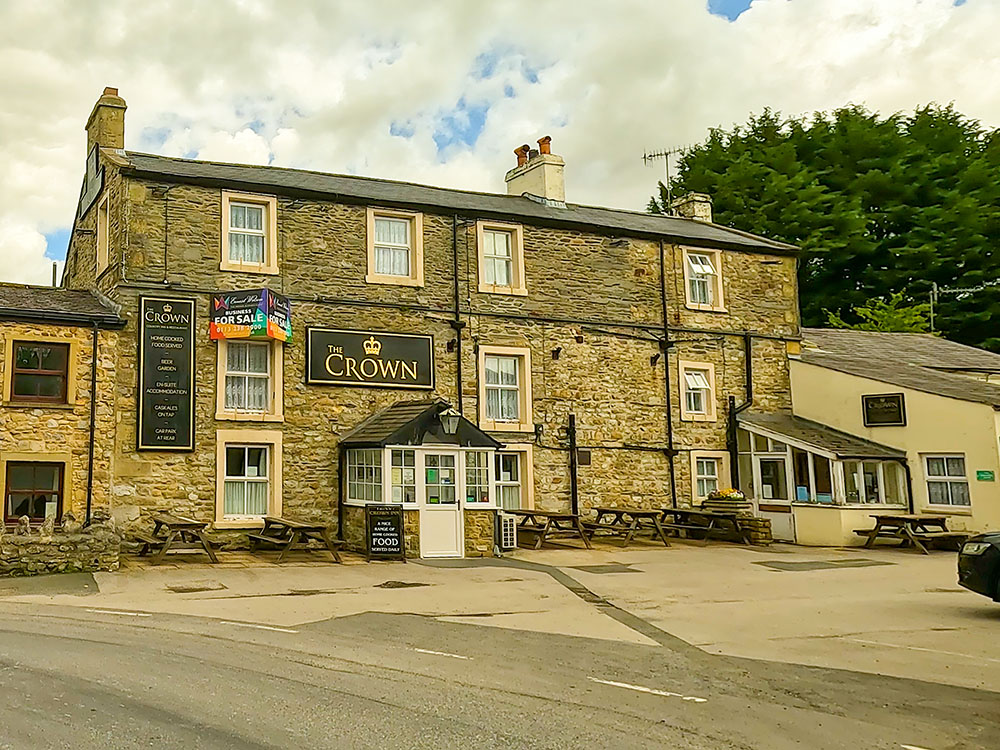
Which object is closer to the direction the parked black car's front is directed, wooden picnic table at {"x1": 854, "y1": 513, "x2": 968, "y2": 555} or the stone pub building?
the stone pub building

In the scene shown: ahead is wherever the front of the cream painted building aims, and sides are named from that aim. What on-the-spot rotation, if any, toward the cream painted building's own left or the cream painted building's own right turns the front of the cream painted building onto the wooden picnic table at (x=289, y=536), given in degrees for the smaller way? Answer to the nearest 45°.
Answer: approximately 45° to the cream painted building's own right

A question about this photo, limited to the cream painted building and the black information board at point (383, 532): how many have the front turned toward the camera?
2

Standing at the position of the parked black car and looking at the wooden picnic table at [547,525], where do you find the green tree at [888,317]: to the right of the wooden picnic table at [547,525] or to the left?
right

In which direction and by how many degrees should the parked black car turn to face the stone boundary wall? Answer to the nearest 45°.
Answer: approximately 45° to its right

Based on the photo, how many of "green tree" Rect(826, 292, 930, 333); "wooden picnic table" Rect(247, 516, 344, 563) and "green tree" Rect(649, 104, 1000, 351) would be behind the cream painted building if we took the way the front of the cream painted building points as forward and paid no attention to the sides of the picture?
2

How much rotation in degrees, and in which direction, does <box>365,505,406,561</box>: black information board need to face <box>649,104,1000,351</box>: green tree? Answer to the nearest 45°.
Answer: approximately 135° to its left

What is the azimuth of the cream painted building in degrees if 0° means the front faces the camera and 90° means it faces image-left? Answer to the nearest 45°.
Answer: approximately 0°

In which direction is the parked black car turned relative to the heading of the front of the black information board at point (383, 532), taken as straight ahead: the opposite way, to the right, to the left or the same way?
to the right

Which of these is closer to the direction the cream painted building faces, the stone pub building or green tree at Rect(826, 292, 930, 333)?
the stone pub building

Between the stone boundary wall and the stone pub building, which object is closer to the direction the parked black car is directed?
the stone boundary wall

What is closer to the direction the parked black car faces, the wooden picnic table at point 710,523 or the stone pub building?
the stone pub building
